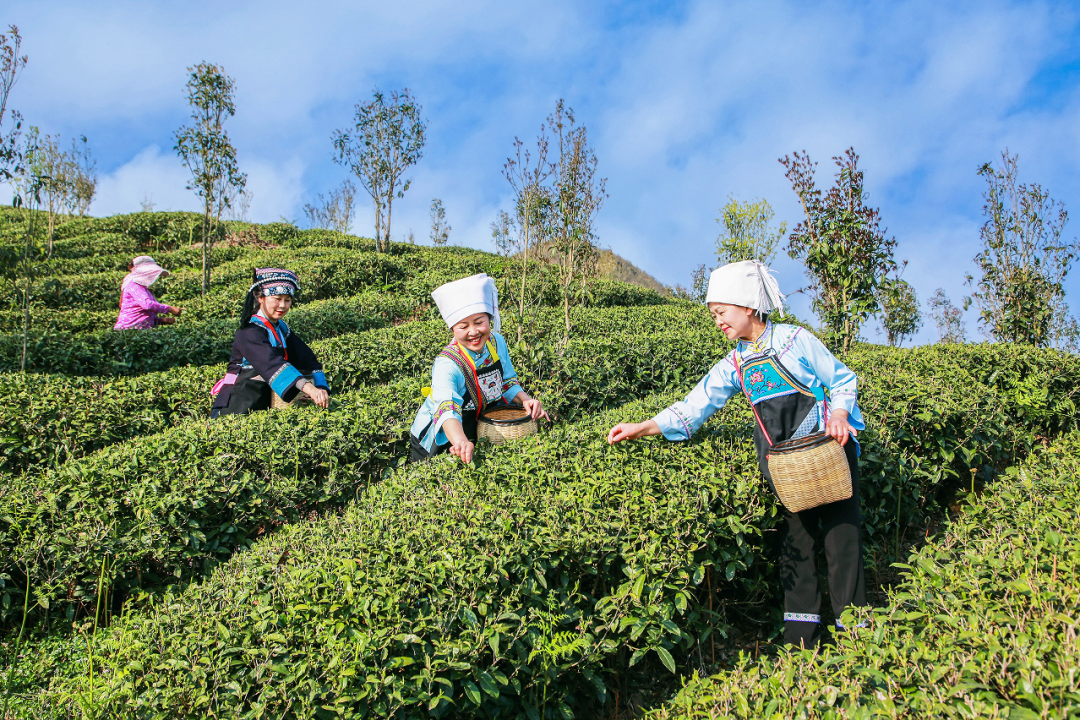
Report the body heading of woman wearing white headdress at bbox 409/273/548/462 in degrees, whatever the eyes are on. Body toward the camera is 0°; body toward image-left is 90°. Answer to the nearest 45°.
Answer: approximately 315°

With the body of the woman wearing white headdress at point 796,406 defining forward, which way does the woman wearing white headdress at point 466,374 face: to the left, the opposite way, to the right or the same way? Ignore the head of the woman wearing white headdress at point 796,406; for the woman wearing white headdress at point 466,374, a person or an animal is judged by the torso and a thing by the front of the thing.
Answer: to the left

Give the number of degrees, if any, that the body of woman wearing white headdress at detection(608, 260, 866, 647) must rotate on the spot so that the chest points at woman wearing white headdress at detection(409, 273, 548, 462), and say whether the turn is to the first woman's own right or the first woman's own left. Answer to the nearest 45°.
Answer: approximately 45° to the first woman's own right

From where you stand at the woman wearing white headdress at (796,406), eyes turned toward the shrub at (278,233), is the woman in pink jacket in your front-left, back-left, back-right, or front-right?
front-left

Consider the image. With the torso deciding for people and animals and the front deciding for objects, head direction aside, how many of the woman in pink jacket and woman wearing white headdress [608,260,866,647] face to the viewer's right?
1

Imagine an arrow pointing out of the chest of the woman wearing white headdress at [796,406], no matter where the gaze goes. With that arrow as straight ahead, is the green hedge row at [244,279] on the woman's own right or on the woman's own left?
on the woman's own right

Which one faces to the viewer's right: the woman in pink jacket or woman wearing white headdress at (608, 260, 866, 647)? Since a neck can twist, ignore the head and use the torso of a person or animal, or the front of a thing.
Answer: the woman in pink jacket

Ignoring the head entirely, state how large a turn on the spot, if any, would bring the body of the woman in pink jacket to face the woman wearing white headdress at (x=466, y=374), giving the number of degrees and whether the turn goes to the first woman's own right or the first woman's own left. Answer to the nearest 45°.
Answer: approximately 90° to the first woman's own right

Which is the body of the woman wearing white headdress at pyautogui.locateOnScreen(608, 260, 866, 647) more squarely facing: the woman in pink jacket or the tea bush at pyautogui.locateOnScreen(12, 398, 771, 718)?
the tea bush

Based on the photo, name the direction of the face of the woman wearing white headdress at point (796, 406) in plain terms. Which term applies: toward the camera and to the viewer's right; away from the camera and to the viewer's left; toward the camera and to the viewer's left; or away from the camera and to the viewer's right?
toward the camera and to the viewer's left

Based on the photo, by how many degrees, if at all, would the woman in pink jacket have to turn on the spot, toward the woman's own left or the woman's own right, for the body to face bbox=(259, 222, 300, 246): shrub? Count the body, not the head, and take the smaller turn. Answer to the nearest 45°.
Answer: approximately 90° to the woman's own left

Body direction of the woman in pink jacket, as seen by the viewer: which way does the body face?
to the viewer's right

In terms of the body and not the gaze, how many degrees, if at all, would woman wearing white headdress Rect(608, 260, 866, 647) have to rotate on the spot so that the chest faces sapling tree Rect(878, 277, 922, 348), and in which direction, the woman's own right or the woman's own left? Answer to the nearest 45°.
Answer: approximately 135° to the woman's own right
